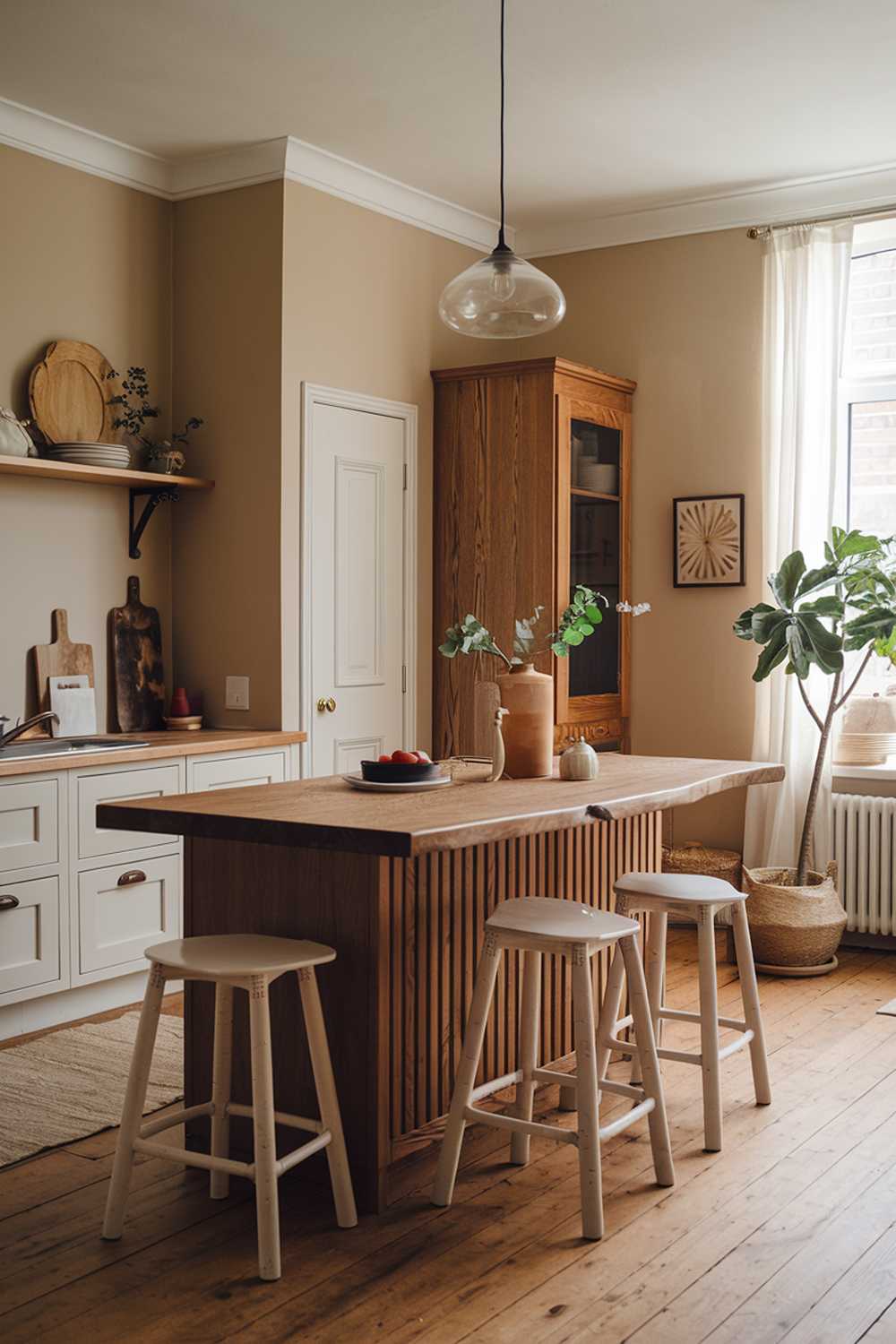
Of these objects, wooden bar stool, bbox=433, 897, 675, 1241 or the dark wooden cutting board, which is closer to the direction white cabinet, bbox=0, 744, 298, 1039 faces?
the wooden bar stool

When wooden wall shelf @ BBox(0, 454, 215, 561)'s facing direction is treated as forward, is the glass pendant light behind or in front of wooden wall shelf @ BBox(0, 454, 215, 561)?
in front

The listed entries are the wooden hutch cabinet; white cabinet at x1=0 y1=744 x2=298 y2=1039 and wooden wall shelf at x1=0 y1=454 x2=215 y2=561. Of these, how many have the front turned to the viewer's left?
0

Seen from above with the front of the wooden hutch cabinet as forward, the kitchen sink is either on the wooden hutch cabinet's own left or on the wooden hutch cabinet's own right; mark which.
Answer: on the wooden hutch cabinet's own right

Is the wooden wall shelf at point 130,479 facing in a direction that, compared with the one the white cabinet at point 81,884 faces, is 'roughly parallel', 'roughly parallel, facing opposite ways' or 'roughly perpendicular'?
roughly parallel

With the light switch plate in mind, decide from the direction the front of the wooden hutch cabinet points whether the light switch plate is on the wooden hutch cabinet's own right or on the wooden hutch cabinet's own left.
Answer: on the wooden hutch cabinet's own right

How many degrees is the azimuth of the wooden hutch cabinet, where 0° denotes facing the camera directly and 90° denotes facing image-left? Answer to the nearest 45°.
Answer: approximately 315°

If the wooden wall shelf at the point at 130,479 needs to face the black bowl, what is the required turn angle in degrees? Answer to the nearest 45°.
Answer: approximately 45° to its right

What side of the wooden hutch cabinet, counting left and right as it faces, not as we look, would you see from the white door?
right

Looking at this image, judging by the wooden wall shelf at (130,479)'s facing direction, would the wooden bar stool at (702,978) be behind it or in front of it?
in front

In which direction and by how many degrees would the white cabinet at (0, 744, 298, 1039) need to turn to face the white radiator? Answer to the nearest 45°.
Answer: approximately 45° to its left

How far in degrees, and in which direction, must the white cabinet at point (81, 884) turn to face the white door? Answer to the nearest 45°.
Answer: approximately 90° to its left

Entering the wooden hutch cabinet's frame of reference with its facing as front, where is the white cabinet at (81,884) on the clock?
The white cabinet is roughly at 3 o'clock from the wooden hutch cabinet.

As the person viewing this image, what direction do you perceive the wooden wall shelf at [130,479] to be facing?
facing the viewer and to the right of the viewer
